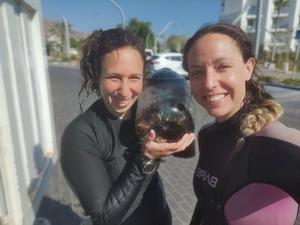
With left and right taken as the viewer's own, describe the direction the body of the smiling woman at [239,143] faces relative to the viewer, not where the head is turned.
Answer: facing the viewer and to the left of the viewer

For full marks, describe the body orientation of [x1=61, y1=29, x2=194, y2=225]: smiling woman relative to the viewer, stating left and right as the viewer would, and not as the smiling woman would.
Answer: facing the viewer and to the right of the viewer

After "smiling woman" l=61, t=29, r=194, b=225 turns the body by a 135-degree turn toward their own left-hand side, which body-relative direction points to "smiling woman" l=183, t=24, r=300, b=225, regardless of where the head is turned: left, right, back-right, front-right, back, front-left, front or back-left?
right
